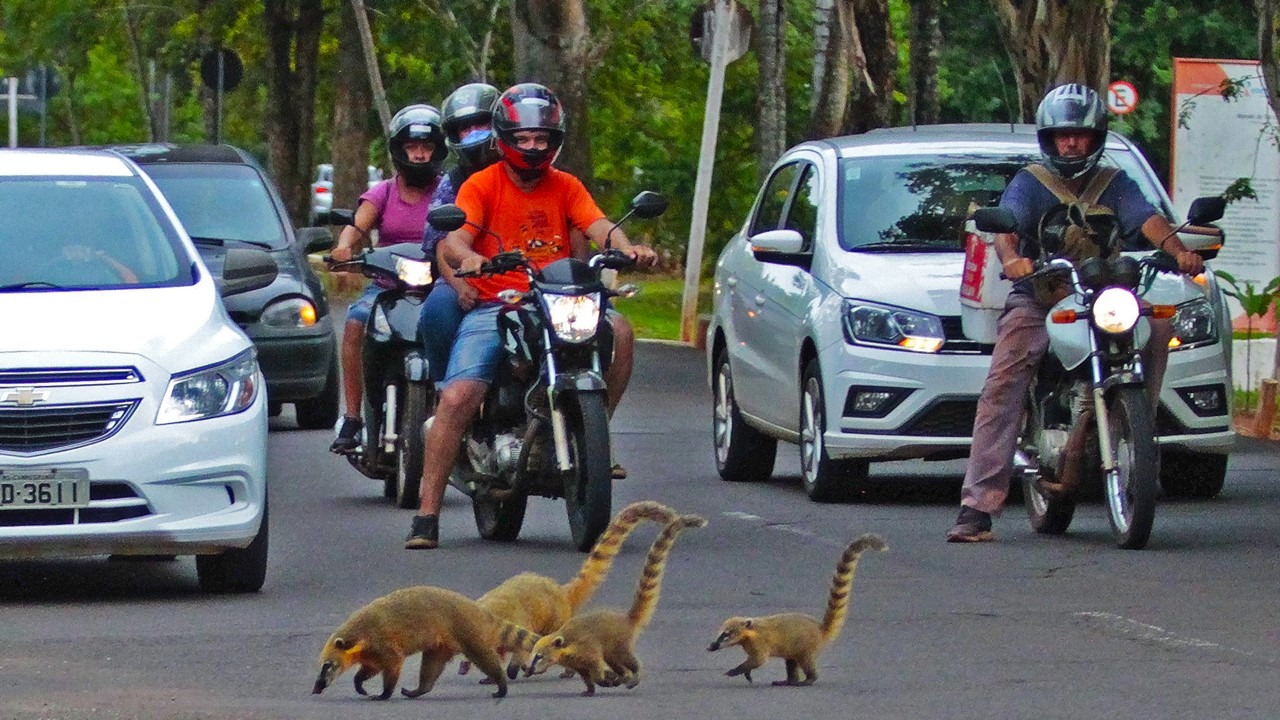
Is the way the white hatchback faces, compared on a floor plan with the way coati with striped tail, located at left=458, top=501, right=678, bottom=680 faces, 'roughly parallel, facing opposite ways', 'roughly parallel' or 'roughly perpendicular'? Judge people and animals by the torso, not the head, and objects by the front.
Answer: roughly perpendicular

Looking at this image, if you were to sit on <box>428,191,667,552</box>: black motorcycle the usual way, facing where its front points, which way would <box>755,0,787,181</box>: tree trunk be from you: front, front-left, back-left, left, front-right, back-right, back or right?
back

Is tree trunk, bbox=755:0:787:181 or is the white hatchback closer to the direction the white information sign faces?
the white hatchback

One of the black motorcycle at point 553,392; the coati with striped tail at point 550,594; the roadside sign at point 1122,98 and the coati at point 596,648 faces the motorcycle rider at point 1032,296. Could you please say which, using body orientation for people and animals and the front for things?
the roadside sign

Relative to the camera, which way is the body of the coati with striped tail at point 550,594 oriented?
to the viewer's left

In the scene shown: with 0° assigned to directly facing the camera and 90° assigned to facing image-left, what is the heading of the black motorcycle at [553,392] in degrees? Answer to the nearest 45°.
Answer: approximately 0°

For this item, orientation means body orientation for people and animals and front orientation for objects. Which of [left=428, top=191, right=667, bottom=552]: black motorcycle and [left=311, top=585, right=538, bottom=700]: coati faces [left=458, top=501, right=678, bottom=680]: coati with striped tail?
the black motorcycle

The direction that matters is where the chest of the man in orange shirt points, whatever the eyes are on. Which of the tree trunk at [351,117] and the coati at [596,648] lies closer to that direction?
the coati
